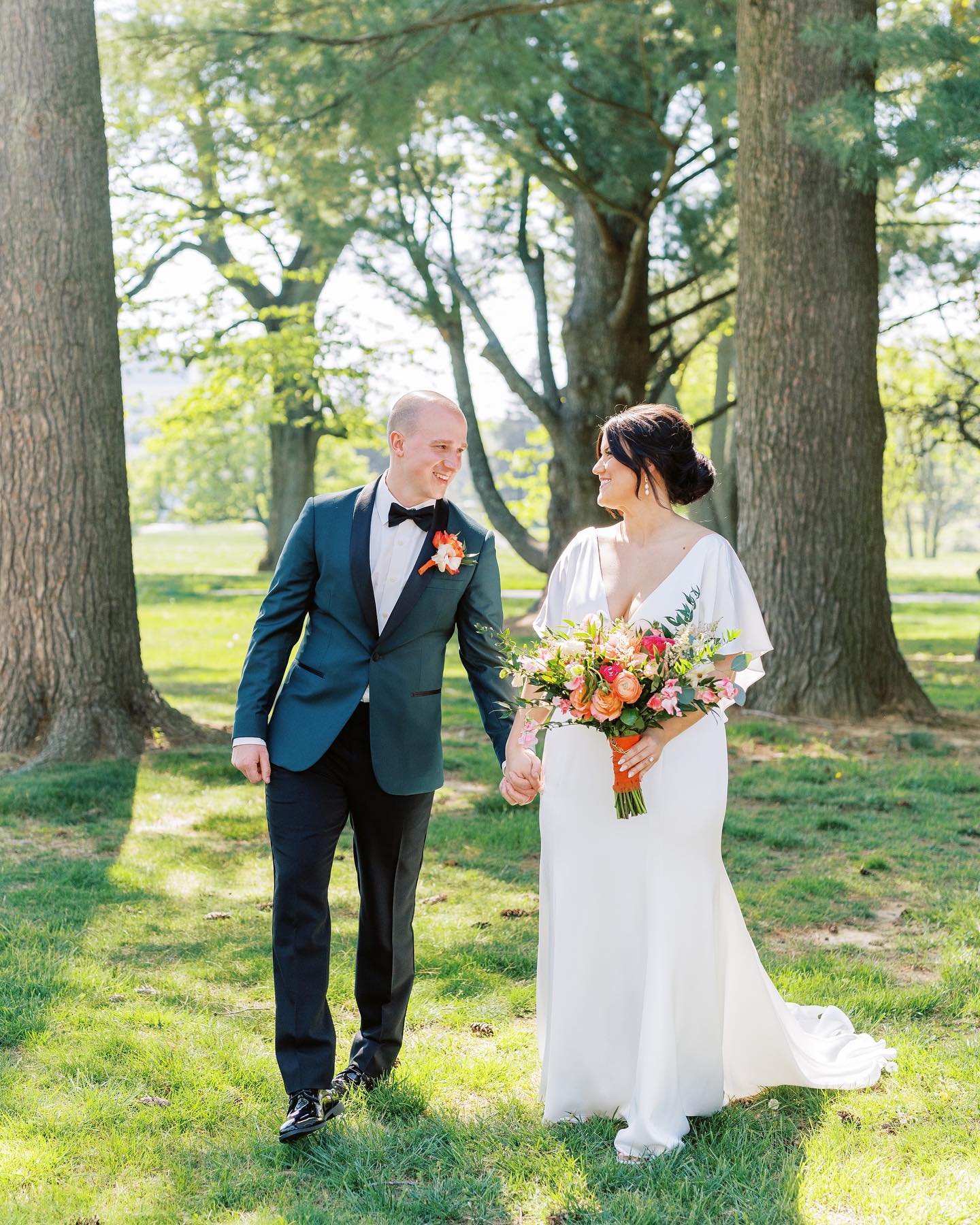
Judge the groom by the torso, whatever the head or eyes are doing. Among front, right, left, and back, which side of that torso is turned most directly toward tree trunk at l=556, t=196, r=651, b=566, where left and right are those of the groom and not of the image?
back

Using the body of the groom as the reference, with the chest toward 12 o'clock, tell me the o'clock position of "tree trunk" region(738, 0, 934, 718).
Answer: The tree trunk is roughly at 7 o'clock from the groom.

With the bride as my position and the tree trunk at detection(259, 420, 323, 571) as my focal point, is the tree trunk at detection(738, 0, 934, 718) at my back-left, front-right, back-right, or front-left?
front-right

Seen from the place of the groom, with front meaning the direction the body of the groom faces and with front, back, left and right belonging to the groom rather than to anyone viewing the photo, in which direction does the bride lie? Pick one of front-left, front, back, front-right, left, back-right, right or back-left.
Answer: left

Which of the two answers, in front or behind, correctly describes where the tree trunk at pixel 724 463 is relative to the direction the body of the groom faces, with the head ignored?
behind

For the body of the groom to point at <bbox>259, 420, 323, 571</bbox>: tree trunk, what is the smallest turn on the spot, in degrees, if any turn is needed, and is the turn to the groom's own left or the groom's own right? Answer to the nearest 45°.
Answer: approximately 180°

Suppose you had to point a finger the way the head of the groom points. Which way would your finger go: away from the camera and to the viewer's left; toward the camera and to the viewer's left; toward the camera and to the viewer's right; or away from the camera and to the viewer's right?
toward the camera and to the viewer's right

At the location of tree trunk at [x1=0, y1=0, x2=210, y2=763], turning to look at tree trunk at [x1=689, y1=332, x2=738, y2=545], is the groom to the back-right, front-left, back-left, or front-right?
back-right

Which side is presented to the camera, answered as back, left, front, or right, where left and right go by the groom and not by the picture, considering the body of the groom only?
front
